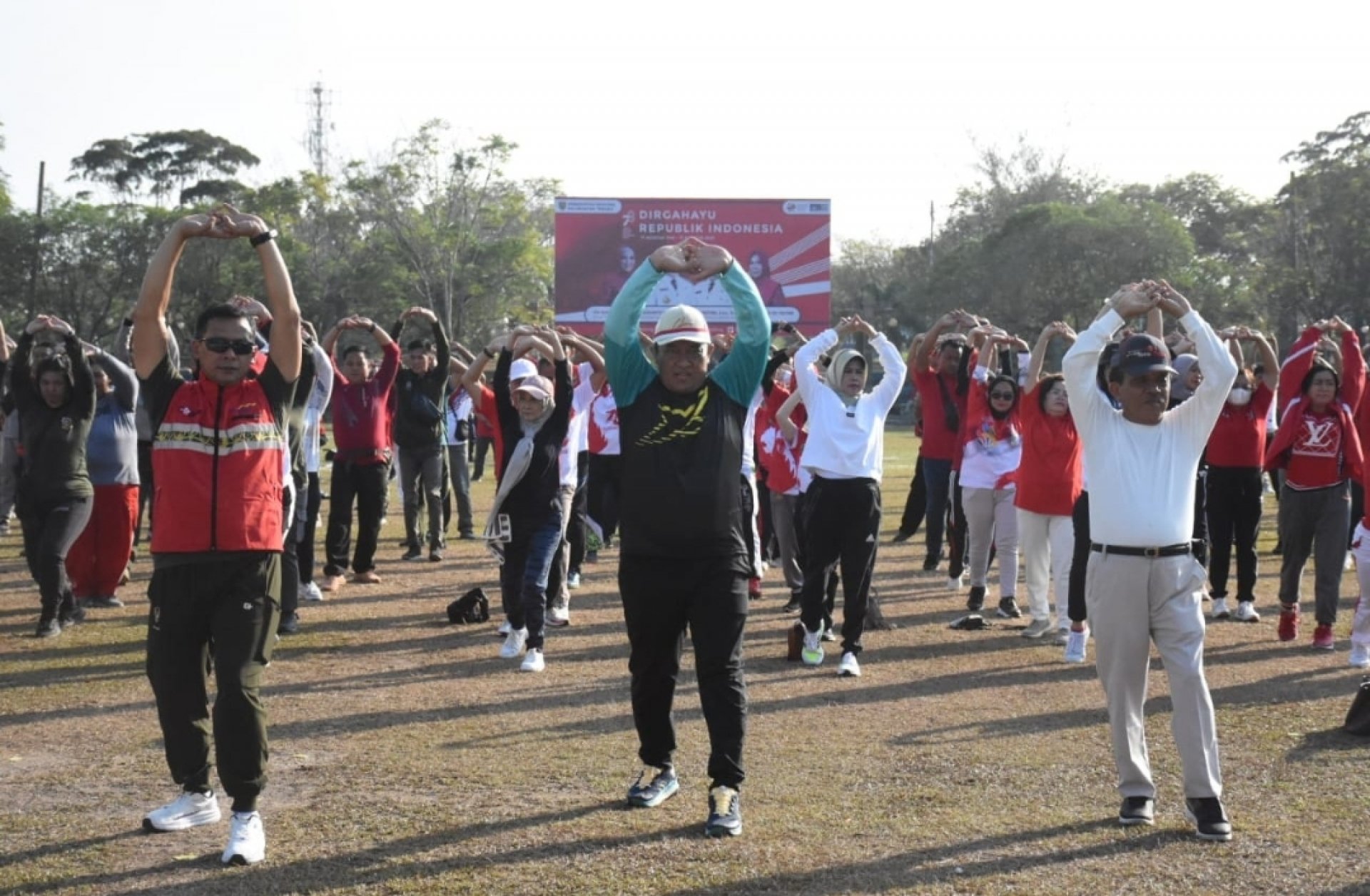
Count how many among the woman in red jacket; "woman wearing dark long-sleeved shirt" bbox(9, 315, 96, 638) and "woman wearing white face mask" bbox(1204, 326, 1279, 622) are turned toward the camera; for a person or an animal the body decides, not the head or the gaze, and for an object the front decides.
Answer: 3

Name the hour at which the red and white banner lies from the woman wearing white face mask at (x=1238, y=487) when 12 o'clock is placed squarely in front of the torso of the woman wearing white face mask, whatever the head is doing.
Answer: The red and white banner is roughly at 5 o'clock from the woman wearing white face mask.

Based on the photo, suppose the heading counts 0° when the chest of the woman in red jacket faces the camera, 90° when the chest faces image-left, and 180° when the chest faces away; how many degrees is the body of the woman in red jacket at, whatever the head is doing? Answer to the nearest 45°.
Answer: approximately 0°

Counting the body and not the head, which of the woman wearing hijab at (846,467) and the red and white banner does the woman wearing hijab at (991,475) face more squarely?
the woman wearing hijab

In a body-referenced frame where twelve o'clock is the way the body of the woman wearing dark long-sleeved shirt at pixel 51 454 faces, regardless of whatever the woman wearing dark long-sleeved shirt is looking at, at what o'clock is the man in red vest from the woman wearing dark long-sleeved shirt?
The man in red vest is roughly at 12 o'clock from the woman wearing dark long-sleeved shirt.

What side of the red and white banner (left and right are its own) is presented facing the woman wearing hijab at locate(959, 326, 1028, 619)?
front

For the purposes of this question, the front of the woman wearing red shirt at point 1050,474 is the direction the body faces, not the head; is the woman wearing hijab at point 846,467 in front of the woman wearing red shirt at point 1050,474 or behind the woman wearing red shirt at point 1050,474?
in front

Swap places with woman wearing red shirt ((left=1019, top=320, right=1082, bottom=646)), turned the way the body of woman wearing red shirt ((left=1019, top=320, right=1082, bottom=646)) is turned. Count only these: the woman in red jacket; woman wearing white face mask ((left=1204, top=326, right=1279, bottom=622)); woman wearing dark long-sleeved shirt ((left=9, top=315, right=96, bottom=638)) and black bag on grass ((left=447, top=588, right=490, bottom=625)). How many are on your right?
2

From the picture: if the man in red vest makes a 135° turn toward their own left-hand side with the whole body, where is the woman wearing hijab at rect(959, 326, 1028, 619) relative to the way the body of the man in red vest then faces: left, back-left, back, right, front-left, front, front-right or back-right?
front

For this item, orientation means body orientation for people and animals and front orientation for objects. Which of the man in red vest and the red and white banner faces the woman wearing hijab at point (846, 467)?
the red and white banner

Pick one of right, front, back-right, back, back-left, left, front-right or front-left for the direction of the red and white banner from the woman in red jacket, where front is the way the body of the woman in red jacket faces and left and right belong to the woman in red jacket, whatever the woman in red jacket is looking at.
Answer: back-right

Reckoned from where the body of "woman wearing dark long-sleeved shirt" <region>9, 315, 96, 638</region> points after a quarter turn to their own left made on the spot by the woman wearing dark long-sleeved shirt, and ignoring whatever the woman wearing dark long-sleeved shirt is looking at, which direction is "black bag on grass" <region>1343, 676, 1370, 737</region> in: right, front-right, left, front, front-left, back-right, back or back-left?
front-right

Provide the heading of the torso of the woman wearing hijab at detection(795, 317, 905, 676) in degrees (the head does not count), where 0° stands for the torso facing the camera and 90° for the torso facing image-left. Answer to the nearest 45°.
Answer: approximately 0°
